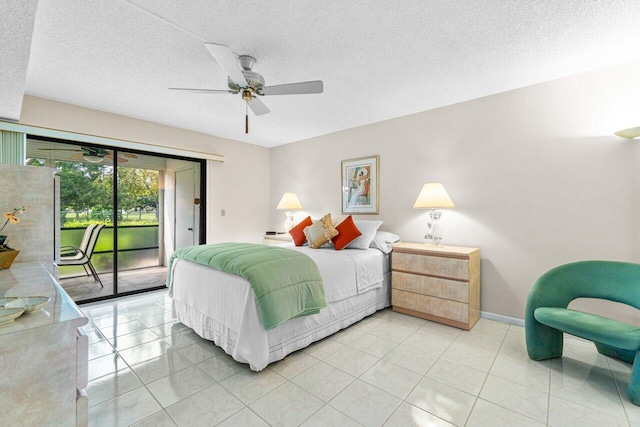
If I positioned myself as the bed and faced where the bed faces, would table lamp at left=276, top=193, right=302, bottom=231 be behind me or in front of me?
behind

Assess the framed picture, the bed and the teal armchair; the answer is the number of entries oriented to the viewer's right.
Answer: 0

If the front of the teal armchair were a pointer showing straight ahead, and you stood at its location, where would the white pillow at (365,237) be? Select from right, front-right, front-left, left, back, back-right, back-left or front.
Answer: front-right

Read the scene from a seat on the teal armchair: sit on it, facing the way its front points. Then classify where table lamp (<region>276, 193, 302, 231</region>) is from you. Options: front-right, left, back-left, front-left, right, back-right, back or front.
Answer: front-right

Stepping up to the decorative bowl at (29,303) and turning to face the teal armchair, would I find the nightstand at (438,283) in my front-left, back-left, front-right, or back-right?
front-left

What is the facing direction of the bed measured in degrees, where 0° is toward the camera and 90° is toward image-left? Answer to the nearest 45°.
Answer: approximately 45°

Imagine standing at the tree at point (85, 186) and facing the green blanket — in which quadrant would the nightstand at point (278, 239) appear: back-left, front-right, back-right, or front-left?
front-left

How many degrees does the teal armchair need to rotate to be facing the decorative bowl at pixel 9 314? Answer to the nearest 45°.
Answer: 0° — it already faces it

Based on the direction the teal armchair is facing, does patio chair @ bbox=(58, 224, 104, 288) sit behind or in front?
in front

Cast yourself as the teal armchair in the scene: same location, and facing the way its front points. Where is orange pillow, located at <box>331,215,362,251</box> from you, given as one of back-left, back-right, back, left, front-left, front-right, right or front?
front-right

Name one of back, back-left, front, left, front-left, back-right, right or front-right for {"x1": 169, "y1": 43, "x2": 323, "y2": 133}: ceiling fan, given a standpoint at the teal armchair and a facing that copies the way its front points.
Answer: front

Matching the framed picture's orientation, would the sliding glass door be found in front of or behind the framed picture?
in front

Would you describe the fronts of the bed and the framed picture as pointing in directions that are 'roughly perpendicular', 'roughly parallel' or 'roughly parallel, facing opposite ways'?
roughly parallel
